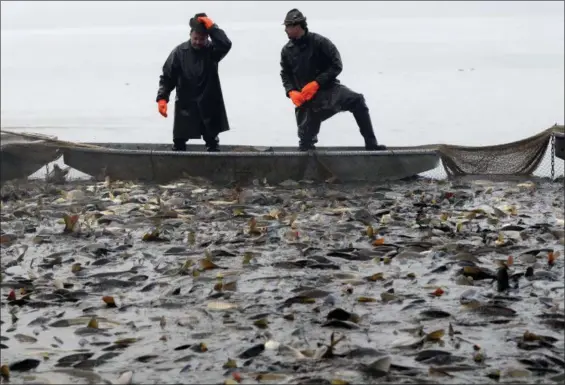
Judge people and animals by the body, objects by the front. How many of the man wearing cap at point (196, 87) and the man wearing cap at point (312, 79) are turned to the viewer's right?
0

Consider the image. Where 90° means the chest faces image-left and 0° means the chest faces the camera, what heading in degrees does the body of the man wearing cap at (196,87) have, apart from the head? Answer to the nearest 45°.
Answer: approximately 0°

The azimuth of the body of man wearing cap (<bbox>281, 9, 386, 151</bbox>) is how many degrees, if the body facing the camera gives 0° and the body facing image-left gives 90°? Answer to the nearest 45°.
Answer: approximately 45°

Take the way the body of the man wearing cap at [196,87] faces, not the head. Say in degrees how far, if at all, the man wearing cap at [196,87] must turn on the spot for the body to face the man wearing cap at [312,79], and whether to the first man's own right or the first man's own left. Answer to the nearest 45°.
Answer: approximately 90° to the first man's own left

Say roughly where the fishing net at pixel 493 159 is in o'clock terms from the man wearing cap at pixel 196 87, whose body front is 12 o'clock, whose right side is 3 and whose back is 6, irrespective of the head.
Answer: The fishing net is roughly at 9 o'clock from the man wearing cap.

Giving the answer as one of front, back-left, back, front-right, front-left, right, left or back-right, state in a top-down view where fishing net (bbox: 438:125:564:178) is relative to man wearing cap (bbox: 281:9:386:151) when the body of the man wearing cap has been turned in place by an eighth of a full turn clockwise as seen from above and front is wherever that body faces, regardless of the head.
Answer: back
